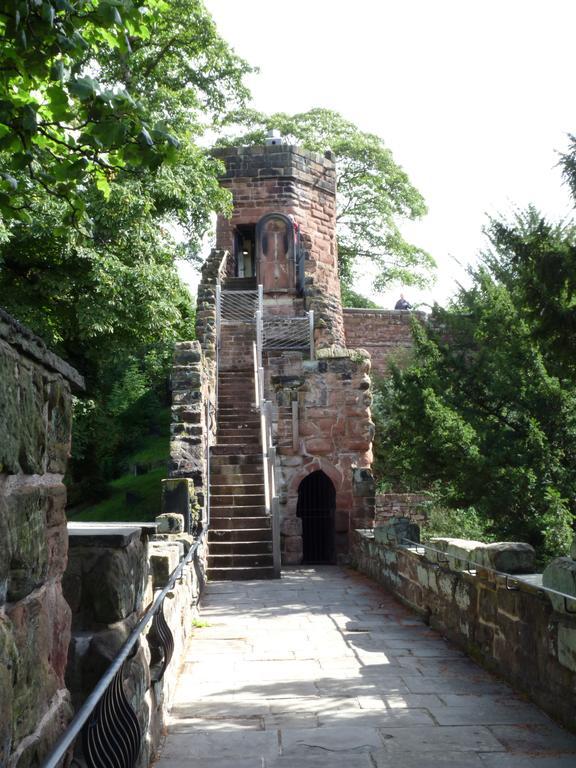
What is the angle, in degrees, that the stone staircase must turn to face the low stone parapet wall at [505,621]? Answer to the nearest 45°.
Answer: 0° — it already faces it

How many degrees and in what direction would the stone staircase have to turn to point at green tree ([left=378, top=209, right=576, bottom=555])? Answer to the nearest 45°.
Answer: approximately 90° to its left

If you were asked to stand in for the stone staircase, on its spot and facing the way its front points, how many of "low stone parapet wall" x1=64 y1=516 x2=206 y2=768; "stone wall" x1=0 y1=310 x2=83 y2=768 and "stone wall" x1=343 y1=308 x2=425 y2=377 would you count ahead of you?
2

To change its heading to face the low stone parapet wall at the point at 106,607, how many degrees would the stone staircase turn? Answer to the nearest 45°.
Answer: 0° — it already faces it

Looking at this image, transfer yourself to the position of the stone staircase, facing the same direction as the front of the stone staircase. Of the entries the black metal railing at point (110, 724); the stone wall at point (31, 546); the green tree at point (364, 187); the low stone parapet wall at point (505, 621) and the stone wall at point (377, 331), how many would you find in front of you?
3

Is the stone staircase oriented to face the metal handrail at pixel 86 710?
yes

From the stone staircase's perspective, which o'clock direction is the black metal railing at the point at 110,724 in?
The black metal railing is roughly at 12 o'clock from the stone staircase.

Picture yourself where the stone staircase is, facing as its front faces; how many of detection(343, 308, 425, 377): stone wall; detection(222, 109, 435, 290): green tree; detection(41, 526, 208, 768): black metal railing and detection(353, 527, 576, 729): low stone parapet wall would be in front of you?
2

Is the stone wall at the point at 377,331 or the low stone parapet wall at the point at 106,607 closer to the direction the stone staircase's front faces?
the low stone parapet wall

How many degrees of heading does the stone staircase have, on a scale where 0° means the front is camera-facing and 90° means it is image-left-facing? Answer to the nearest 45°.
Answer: approximately 0°
